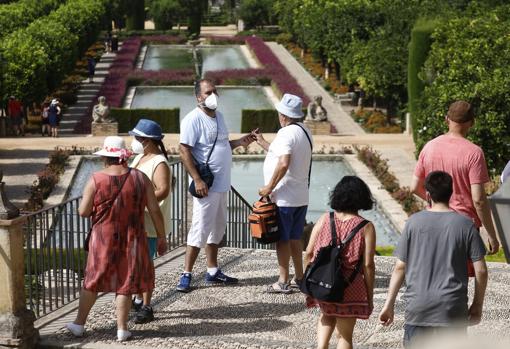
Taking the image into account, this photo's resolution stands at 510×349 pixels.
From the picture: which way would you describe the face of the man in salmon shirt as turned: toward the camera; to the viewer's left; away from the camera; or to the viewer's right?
away from the camera

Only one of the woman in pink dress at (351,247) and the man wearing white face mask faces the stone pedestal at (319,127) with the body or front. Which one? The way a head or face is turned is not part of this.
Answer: the woman in pink dress

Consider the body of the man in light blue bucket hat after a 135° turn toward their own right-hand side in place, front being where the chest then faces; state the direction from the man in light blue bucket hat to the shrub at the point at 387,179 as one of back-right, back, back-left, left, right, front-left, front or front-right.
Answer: left

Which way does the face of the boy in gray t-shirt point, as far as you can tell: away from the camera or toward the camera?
away from the camera

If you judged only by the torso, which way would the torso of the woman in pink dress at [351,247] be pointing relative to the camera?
away from the camera

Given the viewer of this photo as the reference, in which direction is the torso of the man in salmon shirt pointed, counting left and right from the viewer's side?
facing away from the viewer

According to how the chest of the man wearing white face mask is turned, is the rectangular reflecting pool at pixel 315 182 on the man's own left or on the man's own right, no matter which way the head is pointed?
on the man's own left

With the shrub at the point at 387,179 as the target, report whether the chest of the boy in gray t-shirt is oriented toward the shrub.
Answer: yes

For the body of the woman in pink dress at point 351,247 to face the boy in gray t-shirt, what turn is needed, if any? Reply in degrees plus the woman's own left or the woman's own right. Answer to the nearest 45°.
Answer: approximately 135° to the woman's own right

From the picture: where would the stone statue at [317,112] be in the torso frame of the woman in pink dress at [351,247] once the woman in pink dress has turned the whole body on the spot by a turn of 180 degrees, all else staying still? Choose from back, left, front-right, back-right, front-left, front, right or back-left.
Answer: back

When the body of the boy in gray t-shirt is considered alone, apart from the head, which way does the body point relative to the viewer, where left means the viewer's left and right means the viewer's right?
facing away from the viewer

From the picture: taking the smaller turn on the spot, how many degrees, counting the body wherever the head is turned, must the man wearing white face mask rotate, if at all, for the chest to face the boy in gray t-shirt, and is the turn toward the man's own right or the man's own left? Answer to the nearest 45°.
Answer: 0° — they already face them

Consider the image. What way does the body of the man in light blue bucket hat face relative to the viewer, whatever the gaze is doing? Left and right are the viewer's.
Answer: facing away from the viewer and to the left of the viewer

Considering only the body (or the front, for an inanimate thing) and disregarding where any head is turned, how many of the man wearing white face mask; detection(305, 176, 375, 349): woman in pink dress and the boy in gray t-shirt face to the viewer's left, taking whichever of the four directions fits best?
0

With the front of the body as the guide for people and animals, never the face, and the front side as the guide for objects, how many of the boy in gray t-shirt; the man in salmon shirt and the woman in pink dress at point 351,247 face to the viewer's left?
0

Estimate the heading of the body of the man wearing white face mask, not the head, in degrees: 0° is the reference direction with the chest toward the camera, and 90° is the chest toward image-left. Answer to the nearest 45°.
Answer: approximately 315°

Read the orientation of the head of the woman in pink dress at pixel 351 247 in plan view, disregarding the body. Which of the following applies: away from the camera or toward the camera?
away from the camera

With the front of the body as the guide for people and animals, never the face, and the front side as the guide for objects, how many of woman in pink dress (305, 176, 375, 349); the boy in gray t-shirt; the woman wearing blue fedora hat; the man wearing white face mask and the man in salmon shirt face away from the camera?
3
